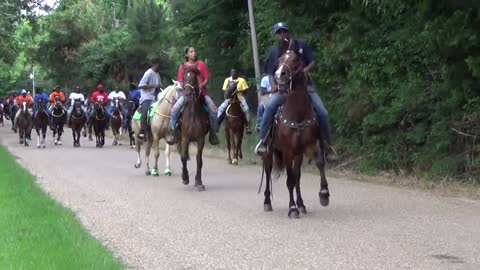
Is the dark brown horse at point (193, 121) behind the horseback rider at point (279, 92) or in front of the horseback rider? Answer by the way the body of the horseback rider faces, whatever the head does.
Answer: behind

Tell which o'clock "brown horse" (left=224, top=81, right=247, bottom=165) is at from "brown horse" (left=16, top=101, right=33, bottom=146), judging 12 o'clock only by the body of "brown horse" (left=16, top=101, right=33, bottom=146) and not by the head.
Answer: "brown horse" (left=224, top=81, right=247, bottom=165) is roughly at 11 o'clock from "brown horse" (left=16, top=101, right=33, bottom=146).

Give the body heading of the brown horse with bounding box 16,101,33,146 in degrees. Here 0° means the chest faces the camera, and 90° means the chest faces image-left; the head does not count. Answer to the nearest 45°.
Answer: approximately 0°

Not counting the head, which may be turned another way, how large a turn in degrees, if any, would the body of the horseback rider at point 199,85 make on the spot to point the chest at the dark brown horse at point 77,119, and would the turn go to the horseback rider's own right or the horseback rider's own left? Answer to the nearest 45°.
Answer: approximately 180°

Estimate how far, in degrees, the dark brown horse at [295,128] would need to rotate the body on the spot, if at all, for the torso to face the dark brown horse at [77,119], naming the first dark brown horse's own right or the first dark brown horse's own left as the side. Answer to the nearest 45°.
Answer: approximately 135° to the first dark brown horse's own right

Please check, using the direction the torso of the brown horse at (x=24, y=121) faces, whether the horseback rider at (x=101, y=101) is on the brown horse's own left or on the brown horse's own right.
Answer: on the brown horse's own left

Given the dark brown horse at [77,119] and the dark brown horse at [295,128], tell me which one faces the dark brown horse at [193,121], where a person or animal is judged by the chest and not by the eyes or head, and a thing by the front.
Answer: the dark brown horse at [77,119]

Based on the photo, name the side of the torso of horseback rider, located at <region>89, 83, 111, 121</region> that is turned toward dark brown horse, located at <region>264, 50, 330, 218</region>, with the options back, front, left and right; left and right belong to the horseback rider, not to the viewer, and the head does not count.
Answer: front

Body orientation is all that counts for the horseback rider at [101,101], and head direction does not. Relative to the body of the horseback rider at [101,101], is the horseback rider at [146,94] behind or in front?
in front
